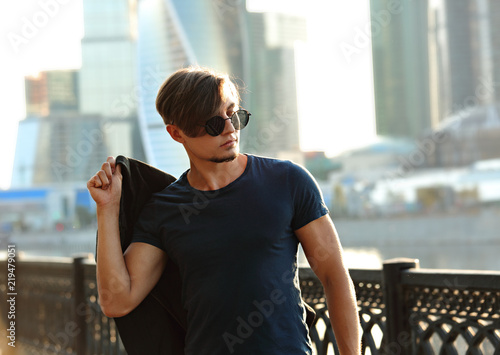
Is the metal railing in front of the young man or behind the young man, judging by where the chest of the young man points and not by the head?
behind

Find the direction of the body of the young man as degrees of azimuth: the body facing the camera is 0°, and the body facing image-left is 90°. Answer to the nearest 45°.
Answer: approximately 0°
